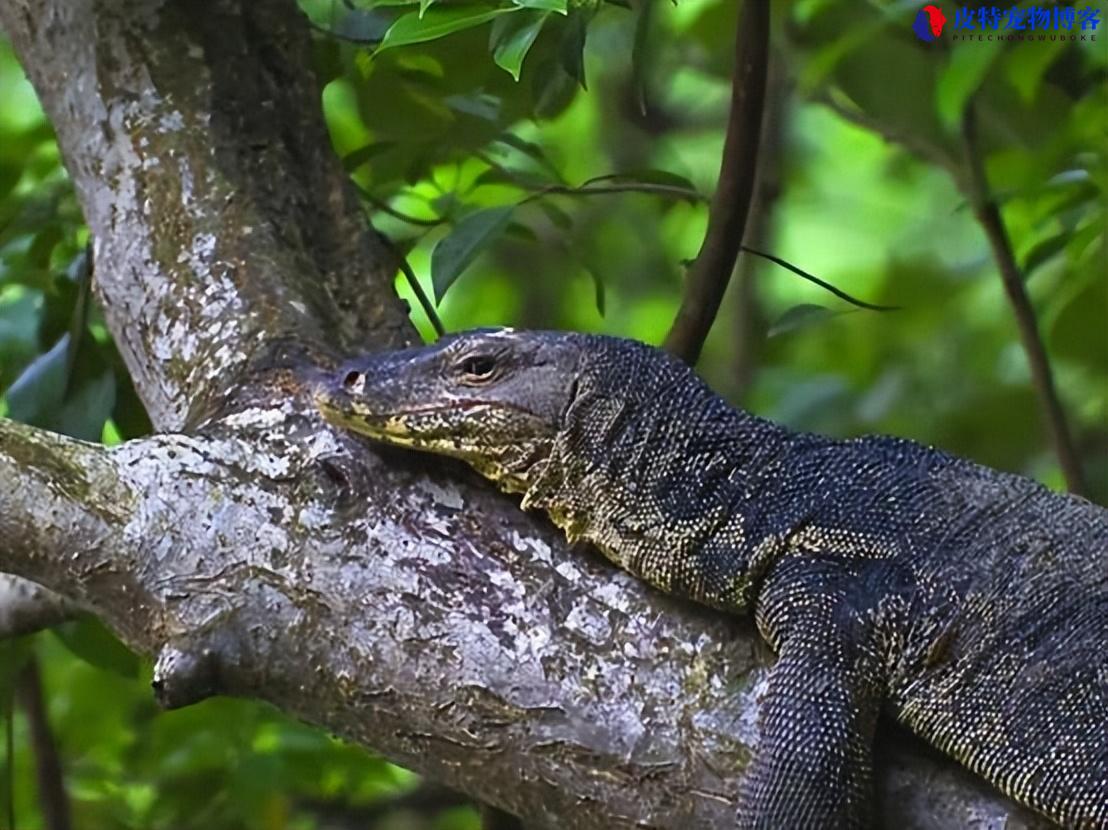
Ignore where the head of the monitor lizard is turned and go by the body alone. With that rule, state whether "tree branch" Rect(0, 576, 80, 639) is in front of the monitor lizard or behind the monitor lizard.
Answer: in front

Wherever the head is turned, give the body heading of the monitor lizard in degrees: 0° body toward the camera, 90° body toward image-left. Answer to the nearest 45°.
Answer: approximately 90°

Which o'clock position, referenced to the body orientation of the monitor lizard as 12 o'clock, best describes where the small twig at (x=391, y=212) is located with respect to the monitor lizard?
The small twig is roughly at 1 o'clock from the monitor lizard.

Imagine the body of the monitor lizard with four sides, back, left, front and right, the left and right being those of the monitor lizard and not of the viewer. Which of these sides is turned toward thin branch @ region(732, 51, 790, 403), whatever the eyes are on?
right

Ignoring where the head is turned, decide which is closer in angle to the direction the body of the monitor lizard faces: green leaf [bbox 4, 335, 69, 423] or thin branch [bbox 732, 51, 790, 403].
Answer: the green leaf
